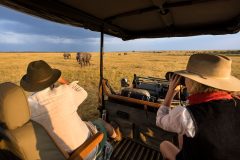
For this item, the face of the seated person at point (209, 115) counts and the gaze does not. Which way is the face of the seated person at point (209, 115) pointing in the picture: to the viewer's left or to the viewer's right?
to the viewer's left

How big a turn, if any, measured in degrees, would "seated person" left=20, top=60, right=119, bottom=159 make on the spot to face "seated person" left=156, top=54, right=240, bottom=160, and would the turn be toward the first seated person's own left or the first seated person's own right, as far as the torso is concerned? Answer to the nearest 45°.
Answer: approximately 90° to the first seated person's own right

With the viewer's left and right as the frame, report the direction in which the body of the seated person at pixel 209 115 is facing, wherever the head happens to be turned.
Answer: facing away from the viewer and to the left of the viewer

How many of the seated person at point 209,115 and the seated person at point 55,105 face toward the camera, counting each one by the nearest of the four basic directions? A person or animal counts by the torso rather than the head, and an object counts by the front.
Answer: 0

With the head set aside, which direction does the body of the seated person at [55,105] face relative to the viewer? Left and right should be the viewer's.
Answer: facing away from the viewer and to the right of the viewer

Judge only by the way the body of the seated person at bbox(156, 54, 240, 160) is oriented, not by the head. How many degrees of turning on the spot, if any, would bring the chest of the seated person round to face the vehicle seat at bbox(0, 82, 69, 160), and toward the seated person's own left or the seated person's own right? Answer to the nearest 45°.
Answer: approximately 90° to the seated person's own left
